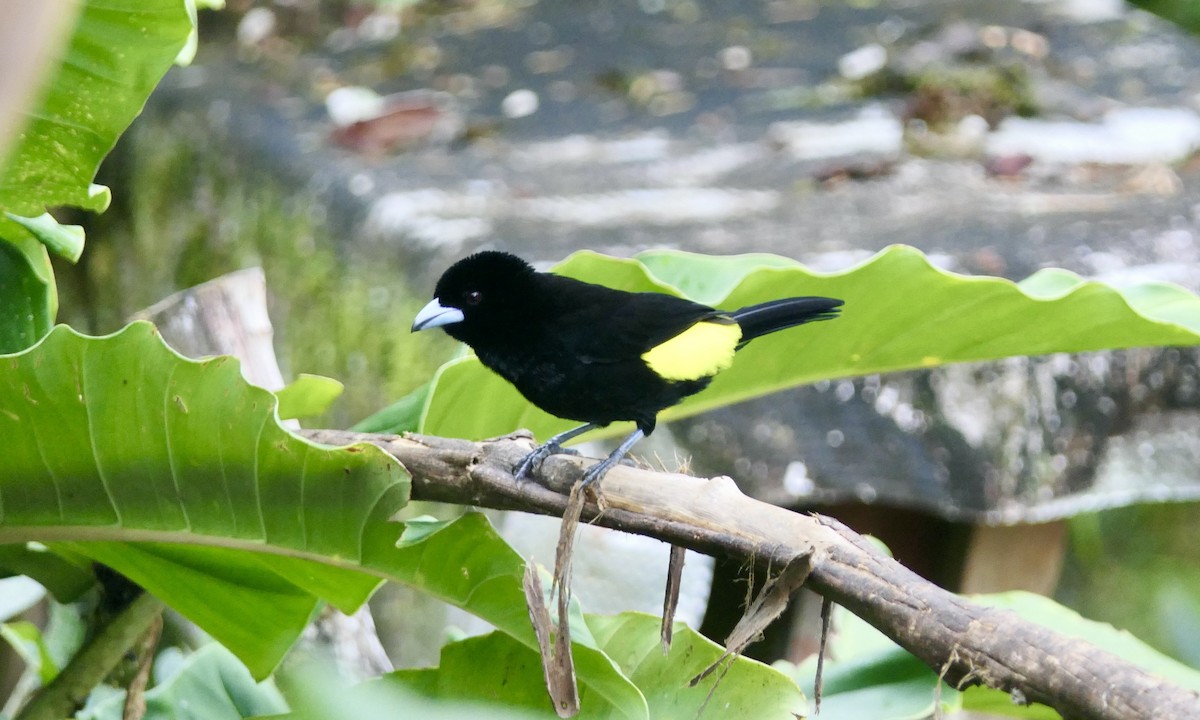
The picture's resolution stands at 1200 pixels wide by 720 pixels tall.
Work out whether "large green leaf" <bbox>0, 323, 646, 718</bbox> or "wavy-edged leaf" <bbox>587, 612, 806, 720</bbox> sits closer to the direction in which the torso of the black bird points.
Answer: the large green leaf

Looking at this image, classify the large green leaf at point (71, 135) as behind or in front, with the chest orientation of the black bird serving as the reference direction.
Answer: in front

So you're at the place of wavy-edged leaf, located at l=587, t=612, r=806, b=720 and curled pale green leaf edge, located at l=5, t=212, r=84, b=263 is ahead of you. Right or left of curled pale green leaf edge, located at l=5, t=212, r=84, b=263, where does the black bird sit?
right

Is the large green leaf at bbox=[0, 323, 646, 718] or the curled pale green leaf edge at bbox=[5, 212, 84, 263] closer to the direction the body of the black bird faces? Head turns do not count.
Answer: the curled pale green leaf edge

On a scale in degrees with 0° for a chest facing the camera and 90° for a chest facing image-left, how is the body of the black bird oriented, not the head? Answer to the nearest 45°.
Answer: approximately 90°

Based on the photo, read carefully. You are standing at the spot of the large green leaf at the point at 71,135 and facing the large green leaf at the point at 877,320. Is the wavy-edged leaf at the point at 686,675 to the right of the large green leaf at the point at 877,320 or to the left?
right

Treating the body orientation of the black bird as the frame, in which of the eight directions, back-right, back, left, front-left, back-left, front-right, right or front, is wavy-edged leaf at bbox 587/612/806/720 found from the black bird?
left

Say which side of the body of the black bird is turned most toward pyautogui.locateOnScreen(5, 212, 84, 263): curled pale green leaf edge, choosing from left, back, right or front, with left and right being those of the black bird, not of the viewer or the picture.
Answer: front

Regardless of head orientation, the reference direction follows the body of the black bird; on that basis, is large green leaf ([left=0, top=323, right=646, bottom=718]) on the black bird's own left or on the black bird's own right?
on the black bird's own left
